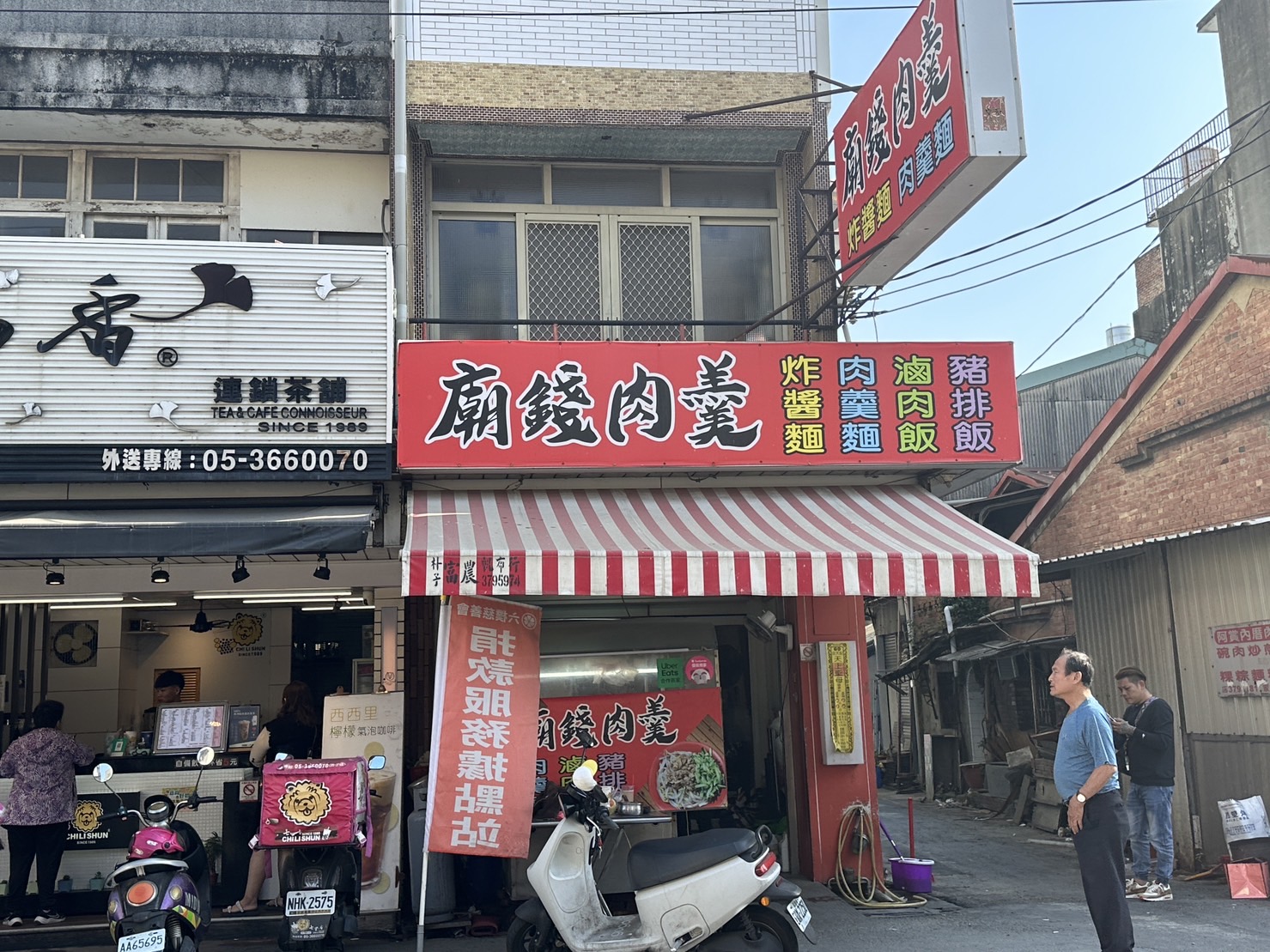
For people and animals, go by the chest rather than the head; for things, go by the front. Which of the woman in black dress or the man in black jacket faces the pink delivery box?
the man in black jacket

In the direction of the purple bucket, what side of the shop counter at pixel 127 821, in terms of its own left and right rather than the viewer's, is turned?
left

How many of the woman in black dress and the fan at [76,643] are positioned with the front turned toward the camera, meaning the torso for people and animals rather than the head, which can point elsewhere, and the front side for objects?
1

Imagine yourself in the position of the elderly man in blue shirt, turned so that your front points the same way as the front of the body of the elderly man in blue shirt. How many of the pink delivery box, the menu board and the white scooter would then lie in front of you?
3

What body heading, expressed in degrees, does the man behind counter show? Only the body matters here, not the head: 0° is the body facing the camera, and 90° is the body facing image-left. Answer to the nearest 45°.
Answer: approximately 45°

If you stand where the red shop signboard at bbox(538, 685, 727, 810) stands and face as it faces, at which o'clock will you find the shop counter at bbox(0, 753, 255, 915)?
The shop counter is roughly at 3 o'clock from the red shop signboard.

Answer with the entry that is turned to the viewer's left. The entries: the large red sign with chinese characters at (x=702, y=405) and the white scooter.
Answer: the white scooter

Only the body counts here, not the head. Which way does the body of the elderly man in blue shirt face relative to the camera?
to the viewer's left

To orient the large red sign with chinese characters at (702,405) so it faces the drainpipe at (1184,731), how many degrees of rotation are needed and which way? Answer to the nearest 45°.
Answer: approximately 135° to its left

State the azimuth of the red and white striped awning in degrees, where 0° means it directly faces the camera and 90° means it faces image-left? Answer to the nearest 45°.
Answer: approximately 0°

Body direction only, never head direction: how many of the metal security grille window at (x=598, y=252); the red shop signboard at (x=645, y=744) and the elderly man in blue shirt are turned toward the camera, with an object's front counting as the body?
2

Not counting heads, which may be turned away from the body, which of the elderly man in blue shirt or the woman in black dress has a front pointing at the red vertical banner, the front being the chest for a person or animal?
the elderly man in blue shirt
